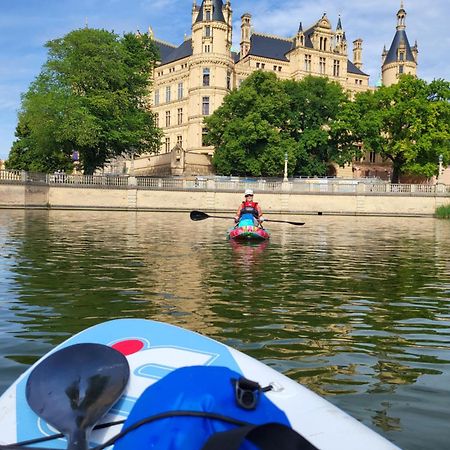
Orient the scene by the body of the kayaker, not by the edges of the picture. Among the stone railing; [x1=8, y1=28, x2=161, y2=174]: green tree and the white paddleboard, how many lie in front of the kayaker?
1

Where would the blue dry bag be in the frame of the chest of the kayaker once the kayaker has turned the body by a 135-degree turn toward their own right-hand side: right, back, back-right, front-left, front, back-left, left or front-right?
back-left

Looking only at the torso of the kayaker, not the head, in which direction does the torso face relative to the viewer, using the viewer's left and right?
facing the viewer

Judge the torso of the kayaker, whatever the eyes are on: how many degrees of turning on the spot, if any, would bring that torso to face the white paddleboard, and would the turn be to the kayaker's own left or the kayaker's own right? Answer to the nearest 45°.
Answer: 0° — they already face it

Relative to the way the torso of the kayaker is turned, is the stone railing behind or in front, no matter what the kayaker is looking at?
behind

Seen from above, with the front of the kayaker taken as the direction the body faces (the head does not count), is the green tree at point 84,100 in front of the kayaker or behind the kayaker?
behind

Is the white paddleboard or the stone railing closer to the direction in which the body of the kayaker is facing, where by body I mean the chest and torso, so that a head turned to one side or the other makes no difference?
the white paddleboard
